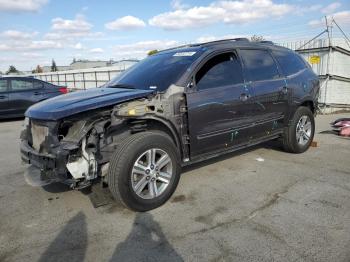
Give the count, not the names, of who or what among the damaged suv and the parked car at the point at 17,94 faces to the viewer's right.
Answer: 0

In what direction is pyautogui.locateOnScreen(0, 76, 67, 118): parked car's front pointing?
to the viewer's left

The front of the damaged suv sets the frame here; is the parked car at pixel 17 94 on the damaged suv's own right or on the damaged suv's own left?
on the damaged suv's own right

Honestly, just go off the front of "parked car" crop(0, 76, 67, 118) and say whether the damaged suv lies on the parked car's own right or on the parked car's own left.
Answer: on the parked car's own left

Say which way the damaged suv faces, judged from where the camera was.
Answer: facing the viewer and to the left of the viewer
